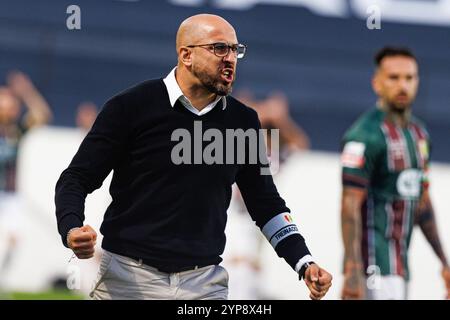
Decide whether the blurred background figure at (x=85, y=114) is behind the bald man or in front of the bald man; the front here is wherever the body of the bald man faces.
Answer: behind

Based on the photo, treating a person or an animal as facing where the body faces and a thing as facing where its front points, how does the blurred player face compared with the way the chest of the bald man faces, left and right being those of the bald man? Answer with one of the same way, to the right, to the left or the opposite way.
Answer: the same way

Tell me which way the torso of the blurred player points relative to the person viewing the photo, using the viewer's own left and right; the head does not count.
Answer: facing the viewer and to the right of the viewer

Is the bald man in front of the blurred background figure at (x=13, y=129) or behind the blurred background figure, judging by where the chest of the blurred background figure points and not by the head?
in front

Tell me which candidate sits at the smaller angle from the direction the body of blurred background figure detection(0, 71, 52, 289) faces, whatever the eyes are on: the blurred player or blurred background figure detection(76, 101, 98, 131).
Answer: the blurred player

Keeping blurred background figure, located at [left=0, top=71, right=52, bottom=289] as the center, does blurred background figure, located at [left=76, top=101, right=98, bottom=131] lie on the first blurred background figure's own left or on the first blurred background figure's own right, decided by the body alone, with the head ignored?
on the first blurred background figure's own left

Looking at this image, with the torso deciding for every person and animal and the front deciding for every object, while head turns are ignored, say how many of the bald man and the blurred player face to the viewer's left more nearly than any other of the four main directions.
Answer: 0

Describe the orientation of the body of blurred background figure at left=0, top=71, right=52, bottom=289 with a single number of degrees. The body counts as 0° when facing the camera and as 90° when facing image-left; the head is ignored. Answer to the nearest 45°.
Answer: approximately 0°

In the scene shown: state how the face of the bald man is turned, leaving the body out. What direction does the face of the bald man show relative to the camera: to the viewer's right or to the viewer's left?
to the viewer's right

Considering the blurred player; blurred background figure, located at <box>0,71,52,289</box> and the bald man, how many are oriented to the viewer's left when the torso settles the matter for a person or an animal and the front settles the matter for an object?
0

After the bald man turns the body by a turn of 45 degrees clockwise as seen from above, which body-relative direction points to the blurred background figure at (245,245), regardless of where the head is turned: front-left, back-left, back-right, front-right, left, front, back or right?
back

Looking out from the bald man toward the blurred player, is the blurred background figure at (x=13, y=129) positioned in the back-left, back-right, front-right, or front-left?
front-left

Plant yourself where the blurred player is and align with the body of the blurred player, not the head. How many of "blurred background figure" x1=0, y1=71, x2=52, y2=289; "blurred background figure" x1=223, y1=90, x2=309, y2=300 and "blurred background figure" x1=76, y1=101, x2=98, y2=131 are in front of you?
0
